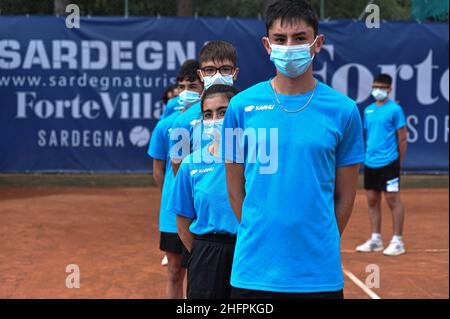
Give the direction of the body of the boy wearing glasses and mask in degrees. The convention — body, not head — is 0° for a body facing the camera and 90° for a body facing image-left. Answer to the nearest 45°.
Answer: approximately 0°

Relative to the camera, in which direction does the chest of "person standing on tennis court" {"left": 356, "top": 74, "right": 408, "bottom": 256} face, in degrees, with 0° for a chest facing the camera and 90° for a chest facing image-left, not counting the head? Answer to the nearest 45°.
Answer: approximately 45°

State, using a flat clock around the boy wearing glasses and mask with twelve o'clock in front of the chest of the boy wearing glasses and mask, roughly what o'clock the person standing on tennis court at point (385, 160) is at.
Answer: The person standing on tennis court is roughly at 7 o'clock from the boy wearing glasses and mask.

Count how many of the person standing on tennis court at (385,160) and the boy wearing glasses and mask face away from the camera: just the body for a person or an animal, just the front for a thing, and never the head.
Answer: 0
